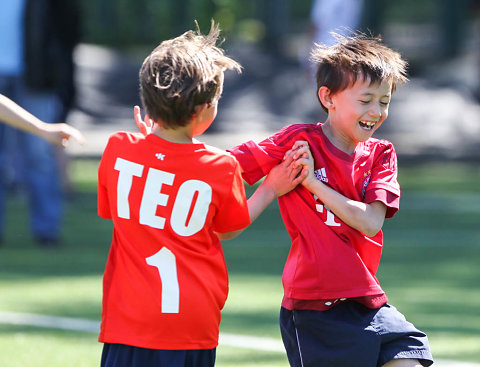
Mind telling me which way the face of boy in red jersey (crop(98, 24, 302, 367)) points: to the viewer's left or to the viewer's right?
to the viewer's right

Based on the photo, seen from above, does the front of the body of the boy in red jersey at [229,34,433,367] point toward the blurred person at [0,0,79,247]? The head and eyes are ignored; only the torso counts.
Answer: no

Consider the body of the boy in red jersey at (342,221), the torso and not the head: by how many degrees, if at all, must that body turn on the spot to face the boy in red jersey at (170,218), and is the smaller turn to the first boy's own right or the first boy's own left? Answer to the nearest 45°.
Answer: approximately 90° to the first boy's own right
